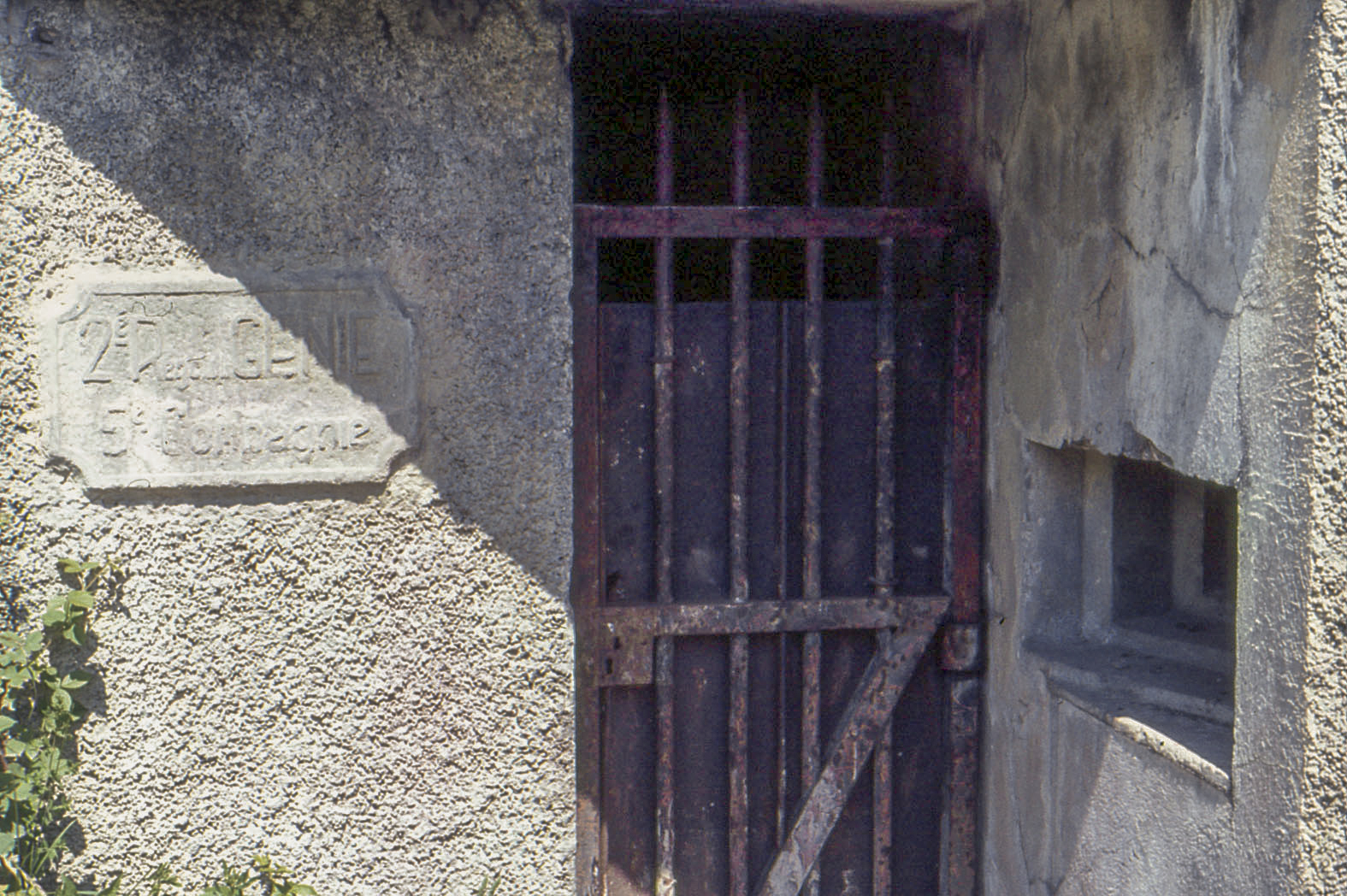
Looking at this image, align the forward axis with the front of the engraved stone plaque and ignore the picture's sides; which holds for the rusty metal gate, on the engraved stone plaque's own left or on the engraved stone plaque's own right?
on the engraved stone plaque's own left

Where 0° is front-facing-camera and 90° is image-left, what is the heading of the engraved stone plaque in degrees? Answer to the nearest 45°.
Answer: approximately 0°
